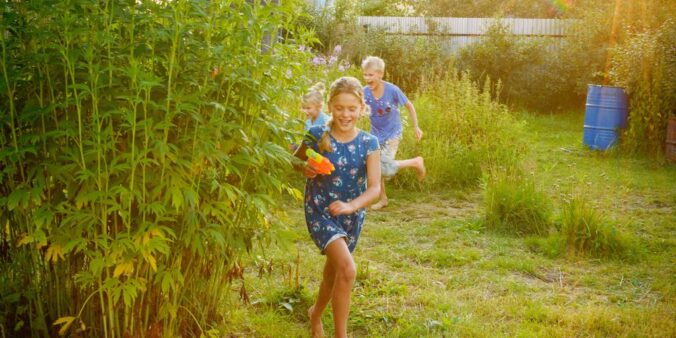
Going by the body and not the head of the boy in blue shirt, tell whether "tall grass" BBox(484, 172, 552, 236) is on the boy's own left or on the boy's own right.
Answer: on the boy's own left

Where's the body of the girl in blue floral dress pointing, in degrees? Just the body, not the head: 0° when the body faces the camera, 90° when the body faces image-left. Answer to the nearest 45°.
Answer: approximately 0°

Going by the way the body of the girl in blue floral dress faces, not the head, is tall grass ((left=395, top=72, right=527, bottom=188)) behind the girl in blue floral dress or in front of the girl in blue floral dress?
behind

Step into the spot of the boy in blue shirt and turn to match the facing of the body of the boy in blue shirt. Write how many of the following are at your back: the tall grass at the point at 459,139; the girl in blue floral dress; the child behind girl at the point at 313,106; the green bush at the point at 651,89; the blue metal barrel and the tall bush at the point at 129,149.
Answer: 3

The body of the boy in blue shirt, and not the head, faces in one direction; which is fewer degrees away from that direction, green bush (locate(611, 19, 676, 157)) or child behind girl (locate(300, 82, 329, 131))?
the child behind girl

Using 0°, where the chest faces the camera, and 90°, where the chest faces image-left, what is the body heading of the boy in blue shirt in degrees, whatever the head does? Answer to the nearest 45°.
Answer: approximately 45°

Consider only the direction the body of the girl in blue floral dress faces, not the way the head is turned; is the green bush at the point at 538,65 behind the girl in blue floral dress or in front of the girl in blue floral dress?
behind
